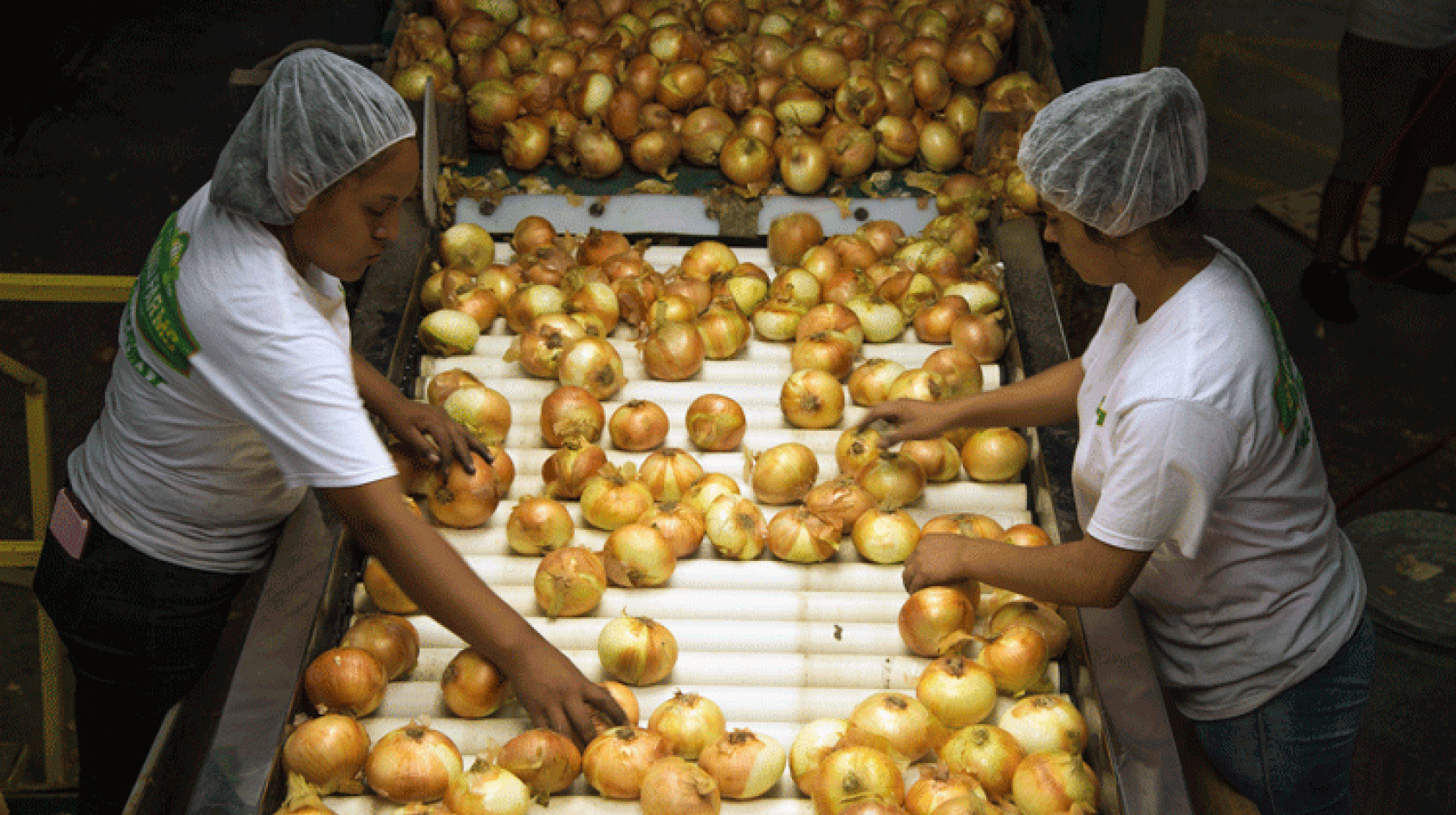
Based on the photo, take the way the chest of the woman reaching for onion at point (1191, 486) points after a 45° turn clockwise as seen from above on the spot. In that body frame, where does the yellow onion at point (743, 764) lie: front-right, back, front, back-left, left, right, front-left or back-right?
left

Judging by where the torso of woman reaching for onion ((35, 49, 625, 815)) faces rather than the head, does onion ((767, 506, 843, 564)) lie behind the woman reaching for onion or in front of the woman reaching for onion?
in front

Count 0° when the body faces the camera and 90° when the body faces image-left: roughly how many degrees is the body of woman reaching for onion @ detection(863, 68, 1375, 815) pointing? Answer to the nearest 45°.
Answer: approximately 90°

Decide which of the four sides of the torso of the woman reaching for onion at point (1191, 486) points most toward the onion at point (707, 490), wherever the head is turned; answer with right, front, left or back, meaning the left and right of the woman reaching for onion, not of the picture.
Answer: front

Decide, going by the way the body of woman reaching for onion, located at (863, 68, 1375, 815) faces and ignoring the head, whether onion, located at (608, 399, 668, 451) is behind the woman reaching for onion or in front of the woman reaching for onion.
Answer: in front

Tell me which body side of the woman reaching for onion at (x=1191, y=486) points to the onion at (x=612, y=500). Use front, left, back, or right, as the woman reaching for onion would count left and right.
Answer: front

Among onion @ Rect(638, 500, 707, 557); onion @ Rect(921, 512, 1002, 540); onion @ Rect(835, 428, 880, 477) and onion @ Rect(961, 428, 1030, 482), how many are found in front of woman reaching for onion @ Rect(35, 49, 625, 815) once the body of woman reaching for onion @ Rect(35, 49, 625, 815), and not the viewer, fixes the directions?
4

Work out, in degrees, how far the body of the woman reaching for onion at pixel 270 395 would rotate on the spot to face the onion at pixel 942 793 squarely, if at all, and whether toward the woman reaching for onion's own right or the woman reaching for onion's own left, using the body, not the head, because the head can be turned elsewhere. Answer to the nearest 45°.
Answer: approximately 45° to the woman reaching for onion's own right

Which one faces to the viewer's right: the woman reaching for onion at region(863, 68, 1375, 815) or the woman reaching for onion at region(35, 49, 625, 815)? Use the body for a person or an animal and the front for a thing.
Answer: the woman reaching for onion at region(35, 49, 625, 815)

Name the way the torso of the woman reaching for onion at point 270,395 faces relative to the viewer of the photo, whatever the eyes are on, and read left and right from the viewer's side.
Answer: facing to the right of the viewer

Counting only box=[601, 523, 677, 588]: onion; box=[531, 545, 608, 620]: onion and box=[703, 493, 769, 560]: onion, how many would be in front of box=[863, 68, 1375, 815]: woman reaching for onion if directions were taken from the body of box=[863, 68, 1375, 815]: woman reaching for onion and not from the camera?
3

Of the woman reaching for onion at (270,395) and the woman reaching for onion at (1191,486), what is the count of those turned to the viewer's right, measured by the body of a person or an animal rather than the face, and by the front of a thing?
1
